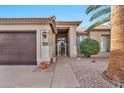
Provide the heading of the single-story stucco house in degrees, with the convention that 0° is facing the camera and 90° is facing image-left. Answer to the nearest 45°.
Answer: approximately 0°

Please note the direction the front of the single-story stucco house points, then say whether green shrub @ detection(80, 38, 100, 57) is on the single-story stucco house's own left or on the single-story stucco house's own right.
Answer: on the single-story stucco house's own left
